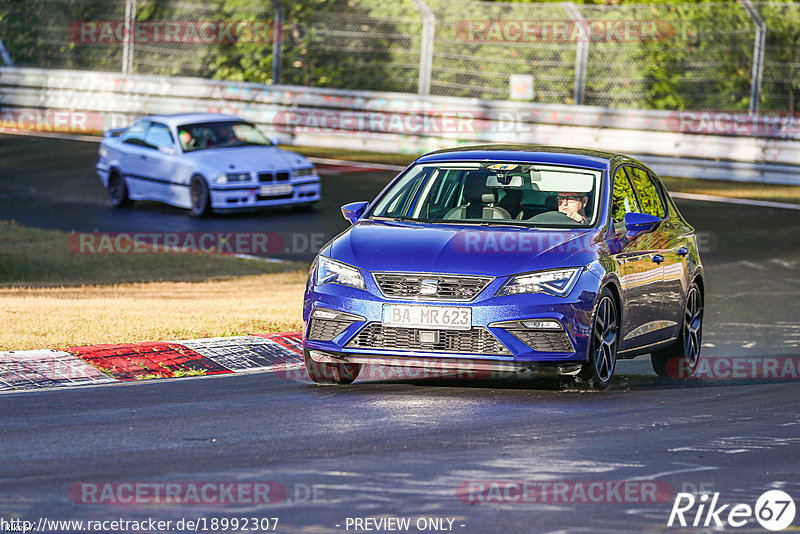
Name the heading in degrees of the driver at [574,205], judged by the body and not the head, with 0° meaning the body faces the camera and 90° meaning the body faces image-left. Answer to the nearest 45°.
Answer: approximately 45°

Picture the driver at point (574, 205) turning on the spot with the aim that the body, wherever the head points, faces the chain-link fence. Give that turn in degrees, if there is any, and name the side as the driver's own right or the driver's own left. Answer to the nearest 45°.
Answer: approximately 135° to the driver's own right

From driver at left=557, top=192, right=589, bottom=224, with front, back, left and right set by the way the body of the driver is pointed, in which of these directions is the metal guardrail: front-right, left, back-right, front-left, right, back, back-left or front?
back-right
